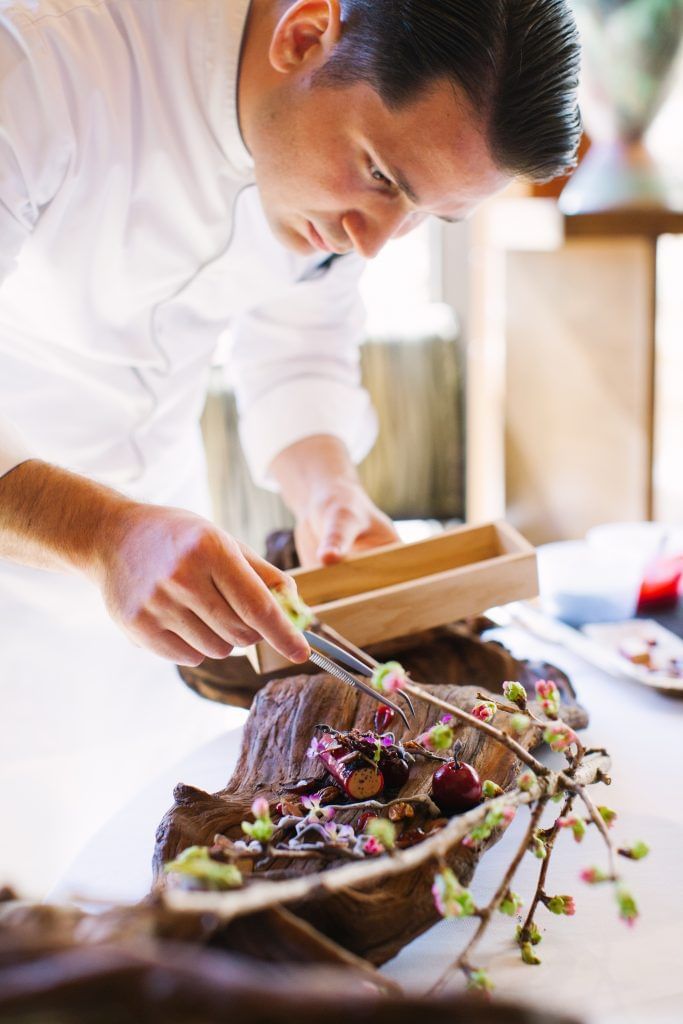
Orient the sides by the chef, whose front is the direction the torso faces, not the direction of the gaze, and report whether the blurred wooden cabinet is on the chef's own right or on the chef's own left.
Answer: on the chef's own left

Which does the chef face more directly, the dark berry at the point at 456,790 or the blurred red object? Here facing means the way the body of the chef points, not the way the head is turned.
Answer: the dark berry

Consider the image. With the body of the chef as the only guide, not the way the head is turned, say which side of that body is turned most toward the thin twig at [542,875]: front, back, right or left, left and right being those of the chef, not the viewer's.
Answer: front

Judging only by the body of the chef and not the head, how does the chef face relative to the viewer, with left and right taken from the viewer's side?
facing the viewer and to the right of the viewer

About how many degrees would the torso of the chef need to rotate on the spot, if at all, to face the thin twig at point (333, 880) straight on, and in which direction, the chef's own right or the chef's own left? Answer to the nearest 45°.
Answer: approximately 45° to the chef's own right

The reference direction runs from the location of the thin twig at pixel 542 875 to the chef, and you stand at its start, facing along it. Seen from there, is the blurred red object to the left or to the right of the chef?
right

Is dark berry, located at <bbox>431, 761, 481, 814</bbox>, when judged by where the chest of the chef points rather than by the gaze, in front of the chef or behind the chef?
in front

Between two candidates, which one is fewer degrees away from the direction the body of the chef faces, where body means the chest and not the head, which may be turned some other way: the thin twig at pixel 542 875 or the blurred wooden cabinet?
the thin twig

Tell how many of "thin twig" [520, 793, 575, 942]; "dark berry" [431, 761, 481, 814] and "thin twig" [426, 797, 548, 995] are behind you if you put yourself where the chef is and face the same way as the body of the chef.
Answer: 0

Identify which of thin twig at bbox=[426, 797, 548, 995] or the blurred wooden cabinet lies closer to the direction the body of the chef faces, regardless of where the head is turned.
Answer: the thin twig

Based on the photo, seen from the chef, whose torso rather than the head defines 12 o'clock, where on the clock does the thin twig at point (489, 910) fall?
The thin twig is roughly at 1 o'clock from the chef.
